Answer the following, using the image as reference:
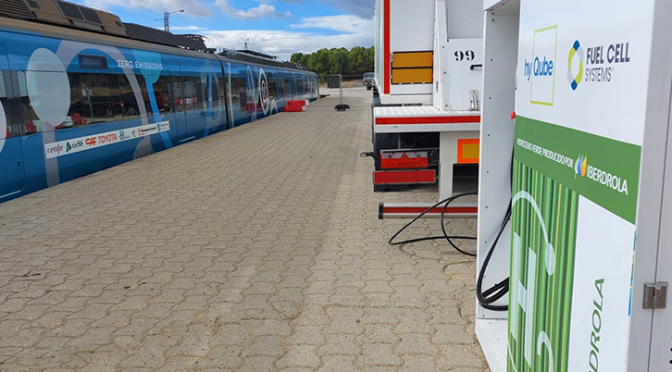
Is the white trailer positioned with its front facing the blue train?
no

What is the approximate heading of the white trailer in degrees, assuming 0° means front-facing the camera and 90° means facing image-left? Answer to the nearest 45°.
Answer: approximately 180°
